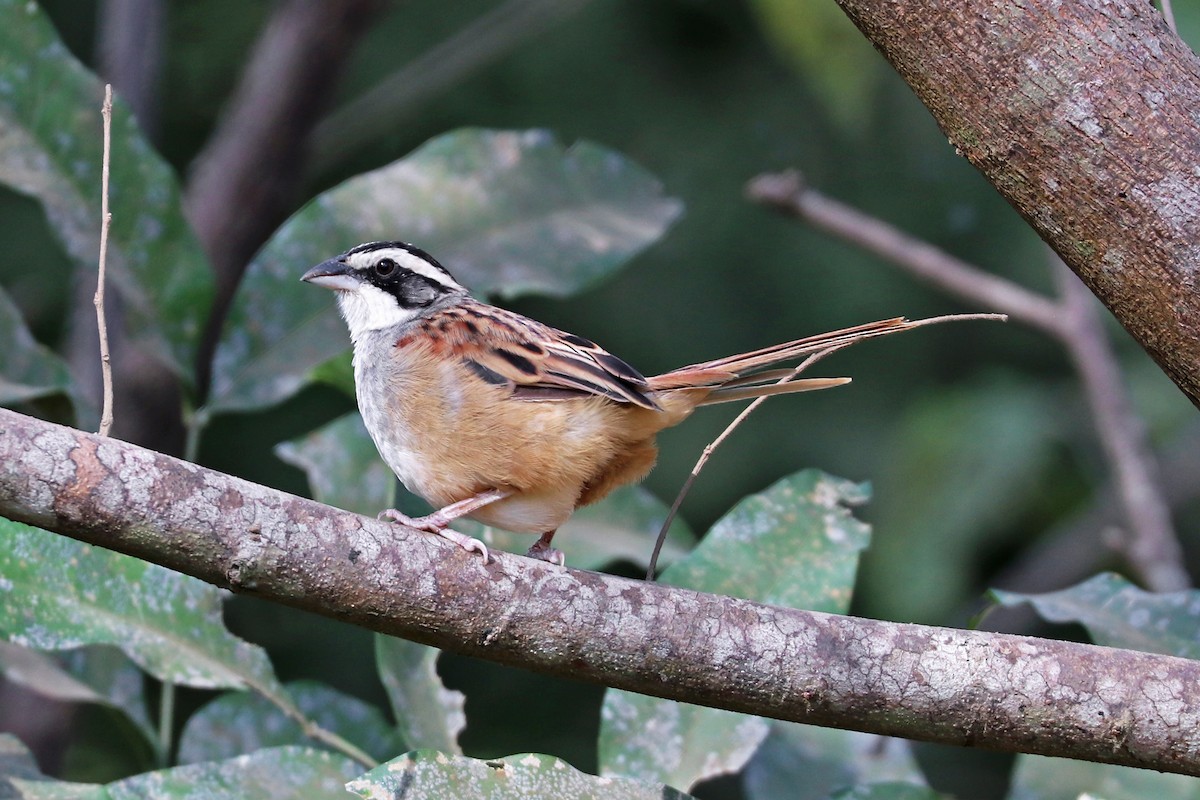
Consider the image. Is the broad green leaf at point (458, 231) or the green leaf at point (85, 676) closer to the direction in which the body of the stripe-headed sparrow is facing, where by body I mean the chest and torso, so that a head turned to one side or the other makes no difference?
the green leaf

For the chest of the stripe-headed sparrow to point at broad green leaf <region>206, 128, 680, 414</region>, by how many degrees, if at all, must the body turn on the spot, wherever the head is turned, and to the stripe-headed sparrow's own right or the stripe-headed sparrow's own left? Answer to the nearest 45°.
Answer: approximately 90° to the stripe-headed sparrow's own right

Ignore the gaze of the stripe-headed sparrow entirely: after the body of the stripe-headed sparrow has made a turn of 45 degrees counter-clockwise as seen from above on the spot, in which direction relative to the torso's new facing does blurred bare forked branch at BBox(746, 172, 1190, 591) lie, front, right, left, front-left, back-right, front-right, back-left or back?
back

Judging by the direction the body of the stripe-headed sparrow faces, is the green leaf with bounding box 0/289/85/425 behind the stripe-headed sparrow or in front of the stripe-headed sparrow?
in front

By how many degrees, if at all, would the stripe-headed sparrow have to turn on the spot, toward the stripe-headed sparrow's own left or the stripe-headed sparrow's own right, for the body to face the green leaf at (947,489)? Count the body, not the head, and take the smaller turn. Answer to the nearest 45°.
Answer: approximately 135° to the stripe-headed sparrow's own right

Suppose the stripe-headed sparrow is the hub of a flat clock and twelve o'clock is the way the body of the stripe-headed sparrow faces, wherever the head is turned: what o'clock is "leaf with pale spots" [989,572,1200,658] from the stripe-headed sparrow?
The leaf with pale spots is roughly at 6 o'clock from the stripe-headed sparrow.

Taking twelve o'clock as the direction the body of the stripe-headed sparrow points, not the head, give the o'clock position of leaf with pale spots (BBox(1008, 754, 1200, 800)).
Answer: The leaf with pale spots is roughly at 6 o'clock from the stripe-headed sparrow.

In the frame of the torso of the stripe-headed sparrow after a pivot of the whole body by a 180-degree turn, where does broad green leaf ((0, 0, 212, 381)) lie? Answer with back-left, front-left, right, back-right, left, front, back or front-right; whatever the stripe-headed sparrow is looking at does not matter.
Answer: back-left

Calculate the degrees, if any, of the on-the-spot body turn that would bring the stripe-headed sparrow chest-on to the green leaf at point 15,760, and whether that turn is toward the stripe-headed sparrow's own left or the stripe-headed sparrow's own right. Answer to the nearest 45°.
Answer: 0° — it already faces it

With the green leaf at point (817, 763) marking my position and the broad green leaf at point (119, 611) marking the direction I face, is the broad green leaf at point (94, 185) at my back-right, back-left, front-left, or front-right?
front-right

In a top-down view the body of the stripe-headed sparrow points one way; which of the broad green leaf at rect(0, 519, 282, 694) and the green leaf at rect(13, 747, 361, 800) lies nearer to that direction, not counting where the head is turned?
the broad green leaf

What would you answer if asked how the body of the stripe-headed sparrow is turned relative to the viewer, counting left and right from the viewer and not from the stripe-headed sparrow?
facing to the left of the viewer

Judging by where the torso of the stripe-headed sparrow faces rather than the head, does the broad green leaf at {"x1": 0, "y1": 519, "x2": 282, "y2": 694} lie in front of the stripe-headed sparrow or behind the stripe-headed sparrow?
in front

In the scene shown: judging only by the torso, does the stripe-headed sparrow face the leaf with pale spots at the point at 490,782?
no

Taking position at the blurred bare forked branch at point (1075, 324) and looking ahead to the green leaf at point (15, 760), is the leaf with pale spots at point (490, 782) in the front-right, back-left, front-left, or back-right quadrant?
front-left
